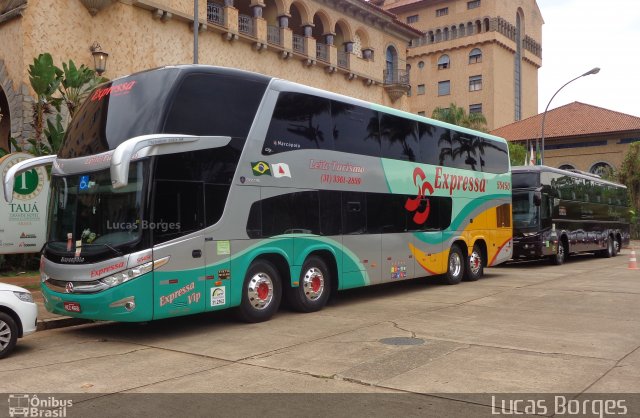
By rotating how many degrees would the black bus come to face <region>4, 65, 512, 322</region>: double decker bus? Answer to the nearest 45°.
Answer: approximately 45° to its left

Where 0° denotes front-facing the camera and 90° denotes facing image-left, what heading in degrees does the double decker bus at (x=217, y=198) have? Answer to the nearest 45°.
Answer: approximately 45°

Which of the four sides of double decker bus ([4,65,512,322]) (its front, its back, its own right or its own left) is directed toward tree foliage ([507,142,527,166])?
back

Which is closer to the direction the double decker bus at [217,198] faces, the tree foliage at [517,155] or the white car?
the white car

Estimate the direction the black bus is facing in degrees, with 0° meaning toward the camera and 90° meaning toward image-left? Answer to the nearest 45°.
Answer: approximately 45°

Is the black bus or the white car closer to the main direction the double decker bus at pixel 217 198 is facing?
the white car

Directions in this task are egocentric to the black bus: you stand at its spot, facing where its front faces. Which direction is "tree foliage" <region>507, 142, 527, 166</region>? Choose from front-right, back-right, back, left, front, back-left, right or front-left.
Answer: back-right
